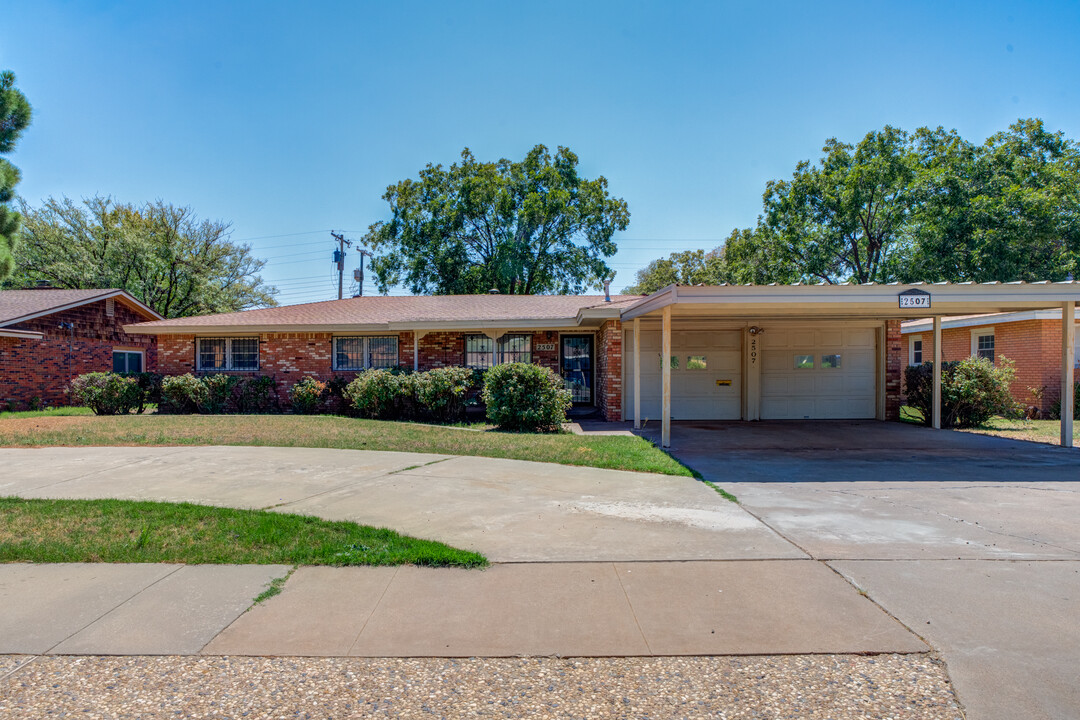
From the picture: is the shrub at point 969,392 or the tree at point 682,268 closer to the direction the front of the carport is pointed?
the shrub

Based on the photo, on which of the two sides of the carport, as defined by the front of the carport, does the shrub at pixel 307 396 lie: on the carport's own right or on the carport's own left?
on the carport's own right

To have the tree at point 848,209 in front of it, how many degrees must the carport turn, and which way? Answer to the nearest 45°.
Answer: approximately 180°

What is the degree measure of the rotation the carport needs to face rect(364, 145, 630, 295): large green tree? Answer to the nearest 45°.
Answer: approximately 135° to its right

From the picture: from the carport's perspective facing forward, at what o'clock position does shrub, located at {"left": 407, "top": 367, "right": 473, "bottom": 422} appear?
The shrub is roughly at 2 o'clock from the carport.

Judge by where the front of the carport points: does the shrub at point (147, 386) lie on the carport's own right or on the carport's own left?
on the carport's own right

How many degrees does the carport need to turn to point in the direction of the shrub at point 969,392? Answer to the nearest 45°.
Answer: approximately 90° to its left

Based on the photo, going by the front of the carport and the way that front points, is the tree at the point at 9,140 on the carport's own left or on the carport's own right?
on the carport's own right

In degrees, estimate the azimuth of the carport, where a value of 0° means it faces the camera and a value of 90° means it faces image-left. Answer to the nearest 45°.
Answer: approximately 0°

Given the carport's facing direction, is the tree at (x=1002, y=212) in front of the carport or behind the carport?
behind

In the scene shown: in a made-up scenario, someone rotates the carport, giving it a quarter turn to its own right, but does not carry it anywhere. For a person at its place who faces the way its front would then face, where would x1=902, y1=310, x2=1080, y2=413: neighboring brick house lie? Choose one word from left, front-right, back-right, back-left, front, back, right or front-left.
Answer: back-right
